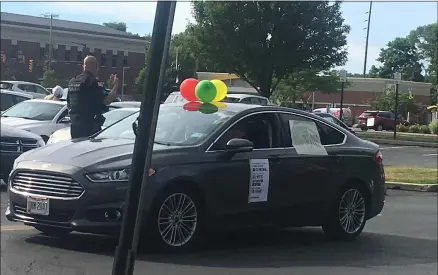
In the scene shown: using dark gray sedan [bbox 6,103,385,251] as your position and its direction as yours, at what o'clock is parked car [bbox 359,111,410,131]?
The parked car is roughly at 5 o'clock from the dark gray sedan.

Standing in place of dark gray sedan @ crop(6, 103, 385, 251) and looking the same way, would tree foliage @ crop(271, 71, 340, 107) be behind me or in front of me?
behind

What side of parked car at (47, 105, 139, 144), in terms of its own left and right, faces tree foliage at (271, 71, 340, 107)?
back

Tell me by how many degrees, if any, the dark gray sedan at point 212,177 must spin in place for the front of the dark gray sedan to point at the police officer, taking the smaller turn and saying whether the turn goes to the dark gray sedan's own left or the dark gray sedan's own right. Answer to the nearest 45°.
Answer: approximately 90° to the dark gray sedan's own right

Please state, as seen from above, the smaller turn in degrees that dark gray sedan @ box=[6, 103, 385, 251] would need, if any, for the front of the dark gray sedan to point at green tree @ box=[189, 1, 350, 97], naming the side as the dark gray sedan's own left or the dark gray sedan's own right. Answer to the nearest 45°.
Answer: approximately 135° to the dark gray sedan's own right

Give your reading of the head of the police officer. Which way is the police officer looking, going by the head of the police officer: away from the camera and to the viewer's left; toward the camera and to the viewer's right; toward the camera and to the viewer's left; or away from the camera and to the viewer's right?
away from the camera and to the viewer's right

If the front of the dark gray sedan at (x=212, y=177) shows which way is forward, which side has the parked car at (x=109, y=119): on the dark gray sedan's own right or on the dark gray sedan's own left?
on the dark gray sedan's own right

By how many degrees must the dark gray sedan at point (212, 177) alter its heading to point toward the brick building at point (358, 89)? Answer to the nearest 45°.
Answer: approximately 135° to its right

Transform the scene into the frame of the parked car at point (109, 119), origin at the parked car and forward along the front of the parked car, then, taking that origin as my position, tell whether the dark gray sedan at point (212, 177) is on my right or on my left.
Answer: on my left

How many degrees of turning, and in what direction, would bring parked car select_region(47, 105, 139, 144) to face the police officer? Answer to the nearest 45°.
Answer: approximately 45° to its left

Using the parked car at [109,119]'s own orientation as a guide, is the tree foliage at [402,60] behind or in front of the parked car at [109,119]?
behind

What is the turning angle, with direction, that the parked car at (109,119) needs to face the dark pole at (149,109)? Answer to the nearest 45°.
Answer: approximately 45° to its left

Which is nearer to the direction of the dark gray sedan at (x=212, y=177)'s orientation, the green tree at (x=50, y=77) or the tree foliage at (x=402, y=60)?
the green tree
